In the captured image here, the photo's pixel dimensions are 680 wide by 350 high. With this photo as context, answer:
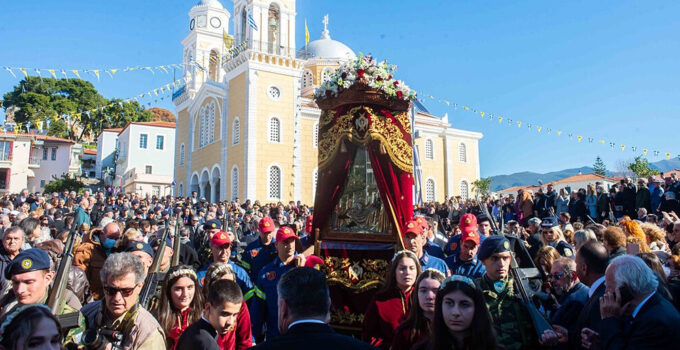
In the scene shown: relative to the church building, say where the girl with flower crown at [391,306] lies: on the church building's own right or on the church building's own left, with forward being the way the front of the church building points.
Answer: on the church building's own left

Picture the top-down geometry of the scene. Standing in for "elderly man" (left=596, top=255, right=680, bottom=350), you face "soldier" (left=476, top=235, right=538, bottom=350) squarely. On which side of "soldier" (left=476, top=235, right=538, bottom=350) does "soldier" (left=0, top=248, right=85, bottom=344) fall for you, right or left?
left

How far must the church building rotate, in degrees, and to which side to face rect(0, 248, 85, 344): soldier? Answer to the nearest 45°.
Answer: approximately 45° to its left

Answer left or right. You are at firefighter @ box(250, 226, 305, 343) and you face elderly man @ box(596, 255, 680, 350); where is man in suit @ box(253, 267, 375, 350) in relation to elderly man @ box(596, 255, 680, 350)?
right

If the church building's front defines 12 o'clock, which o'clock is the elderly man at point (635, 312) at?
The elderly man is roughly at 10 o'clock from the church building.

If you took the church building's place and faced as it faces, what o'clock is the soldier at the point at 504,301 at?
The soldier is roughly at 10 o'clock from the church building.

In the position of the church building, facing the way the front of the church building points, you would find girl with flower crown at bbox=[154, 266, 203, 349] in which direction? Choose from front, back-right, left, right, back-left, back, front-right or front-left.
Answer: front-left

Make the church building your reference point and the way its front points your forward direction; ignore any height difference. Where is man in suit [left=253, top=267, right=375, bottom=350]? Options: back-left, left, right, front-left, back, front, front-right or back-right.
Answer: front-left
